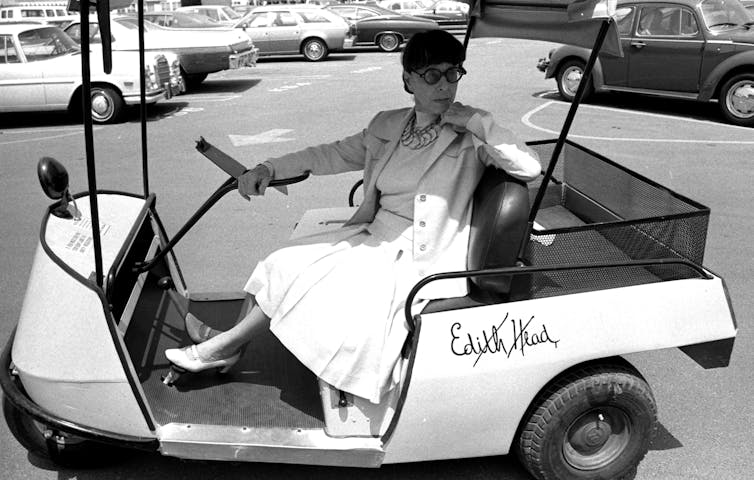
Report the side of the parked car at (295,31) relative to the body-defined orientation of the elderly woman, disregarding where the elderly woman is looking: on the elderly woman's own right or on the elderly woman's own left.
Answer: on the elderly woman's own right

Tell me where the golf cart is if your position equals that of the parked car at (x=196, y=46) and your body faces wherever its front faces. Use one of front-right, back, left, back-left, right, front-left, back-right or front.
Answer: back-left

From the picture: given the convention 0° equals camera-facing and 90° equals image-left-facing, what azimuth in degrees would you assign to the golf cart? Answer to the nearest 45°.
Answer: approximately 90°

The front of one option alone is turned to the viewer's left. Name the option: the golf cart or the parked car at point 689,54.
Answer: the golf cart

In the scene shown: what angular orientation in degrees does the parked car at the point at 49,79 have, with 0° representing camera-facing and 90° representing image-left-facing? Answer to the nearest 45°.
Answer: approximately 315°

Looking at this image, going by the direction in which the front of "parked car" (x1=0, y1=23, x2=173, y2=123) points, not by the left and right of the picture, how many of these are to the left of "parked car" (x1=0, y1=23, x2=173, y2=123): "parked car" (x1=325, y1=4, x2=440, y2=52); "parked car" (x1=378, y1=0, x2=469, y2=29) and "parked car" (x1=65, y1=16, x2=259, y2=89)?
3

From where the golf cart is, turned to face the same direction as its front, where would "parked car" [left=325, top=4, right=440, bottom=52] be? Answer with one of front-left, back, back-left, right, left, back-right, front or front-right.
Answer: right

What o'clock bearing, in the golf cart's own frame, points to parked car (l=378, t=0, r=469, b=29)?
The parked car is roughly at 3 o'clock from the golf cart.

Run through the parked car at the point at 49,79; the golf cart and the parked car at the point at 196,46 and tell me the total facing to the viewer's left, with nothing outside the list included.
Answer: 1

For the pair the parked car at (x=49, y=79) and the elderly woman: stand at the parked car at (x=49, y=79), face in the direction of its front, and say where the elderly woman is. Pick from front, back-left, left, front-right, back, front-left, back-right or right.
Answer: front-right
